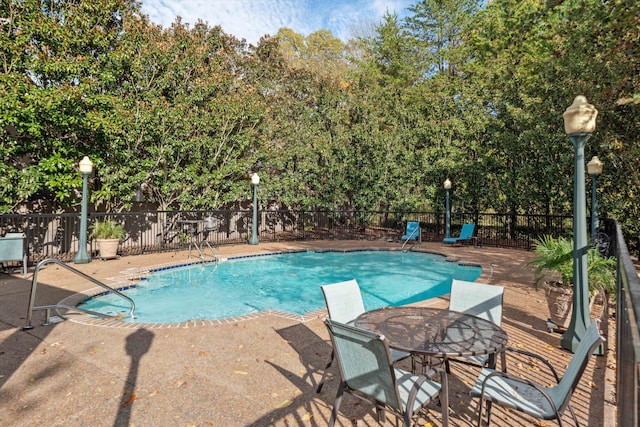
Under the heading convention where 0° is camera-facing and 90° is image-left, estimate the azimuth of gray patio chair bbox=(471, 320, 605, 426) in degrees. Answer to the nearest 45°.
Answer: approximately 90°

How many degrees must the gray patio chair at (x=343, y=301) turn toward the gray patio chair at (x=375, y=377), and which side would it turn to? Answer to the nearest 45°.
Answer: approximately 45° to its right

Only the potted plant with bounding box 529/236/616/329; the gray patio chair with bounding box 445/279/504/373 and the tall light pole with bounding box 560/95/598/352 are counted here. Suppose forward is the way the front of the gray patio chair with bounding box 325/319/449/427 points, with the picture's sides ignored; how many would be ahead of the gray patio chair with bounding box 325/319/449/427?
3

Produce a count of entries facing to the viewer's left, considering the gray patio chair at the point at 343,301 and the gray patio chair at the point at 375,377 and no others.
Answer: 0

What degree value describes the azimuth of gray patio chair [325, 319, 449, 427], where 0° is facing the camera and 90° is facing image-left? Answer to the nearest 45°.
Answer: approximately 225°

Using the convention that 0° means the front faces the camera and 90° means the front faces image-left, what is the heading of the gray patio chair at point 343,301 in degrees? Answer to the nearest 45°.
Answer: approximately 315°

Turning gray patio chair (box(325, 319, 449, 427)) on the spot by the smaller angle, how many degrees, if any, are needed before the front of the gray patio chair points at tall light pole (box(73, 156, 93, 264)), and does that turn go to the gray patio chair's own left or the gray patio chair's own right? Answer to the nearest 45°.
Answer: approximately 90° to the gray patio chair's own left

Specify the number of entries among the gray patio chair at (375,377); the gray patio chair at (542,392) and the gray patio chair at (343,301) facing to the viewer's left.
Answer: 1

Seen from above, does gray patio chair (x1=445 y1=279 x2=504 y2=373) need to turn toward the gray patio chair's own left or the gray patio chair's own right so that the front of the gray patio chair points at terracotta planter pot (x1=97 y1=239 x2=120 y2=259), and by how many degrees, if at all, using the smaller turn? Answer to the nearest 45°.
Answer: approximately 45° to the gray patio chair's own right

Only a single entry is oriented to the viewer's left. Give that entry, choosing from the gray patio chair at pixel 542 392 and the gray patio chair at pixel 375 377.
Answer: the gray patio chair at pixel 542 392

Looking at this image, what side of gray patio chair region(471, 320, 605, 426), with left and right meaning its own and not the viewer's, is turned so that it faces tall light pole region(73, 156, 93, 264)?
front

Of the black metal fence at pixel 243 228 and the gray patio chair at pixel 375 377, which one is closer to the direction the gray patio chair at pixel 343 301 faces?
the gray patio chair

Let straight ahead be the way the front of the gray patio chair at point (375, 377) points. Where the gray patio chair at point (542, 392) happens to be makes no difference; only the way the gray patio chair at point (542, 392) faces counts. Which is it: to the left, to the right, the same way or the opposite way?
to the left

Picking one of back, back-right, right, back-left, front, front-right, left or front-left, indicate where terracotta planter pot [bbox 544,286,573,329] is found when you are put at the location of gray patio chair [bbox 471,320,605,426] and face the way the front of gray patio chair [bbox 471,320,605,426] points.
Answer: right
